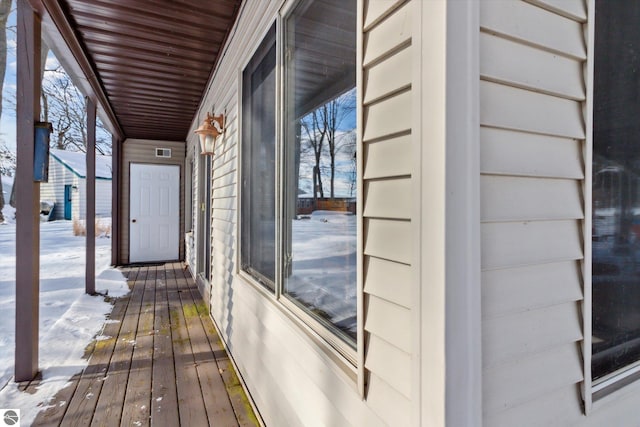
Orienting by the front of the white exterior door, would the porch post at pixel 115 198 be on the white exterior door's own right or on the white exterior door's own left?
on the white exterior door's own right

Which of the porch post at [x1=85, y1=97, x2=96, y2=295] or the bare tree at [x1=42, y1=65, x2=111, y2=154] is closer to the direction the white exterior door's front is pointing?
the porch post

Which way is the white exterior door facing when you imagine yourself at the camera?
facing the viewer

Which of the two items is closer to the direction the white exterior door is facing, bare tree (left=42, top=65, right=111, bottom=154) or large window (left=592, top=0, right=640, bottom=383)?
the large window

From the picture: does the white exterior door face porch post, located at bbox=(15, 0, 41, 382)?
yes

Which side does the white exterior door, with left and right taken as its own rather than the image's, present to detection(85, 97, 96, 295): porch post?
front

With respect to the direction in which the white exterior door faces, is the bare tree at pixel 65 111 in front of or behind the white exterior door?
behind

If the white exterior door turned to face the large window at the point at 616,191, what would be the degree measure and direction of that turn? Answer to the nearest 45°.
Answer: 0° — it already faces it

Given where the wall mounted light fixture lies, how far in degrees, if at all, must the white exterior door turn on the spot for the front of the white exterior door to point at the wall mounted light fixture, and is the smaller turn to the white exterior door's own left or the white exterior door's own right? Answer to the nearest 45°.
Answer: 0° — it already faces it

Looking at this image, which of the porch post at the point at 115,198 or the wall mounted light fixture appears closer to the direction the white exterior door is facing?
the wall mounted light fixture
